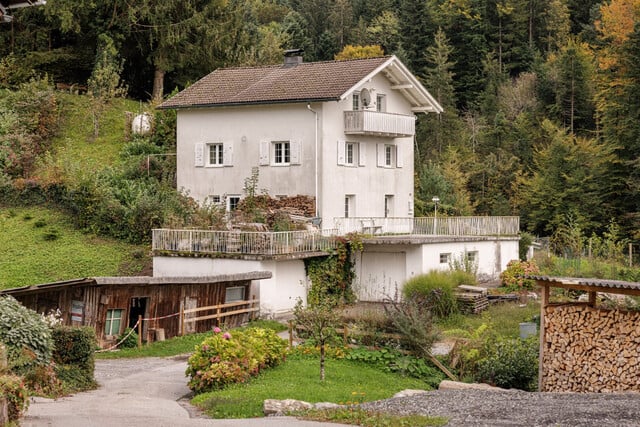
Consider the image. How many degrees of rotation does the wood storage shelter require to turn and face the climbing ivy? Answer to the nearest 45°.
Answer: approximately 135° to its right

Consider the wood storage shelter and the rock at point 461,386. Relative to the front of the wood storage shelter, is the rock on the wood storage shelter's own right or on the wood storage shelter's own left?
on the wood storage shelter's own right

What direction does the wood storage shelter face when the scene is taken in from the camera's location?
facing the viewer

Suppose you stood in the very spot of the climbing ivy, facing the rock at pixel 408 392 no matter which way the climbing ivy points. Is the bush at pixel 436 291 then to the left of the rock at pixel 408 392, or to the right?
left

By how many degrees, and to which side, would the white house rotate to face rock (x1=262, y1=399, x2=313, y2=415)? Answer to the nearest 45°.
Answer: approximately 45° to its right

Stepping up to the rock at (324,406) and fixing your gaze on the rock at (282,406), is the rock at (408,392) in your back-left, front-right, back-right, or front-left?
back-right

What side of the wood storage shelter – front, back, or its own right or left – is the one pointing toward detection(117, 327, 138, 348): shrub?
right

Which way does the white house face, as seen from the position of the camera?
facing the viewer and to the right of the viewer

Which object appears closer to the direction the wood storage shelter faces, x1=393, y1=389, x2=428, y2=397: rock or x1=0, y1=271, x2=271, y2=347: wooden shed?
the rock

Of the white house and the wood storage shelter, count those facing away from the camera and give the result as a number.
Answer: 0

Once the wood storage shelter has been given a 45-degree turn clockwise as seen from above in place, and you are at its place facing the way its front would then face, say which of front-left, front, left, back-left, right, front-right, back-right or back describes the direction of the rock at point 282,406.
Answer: front

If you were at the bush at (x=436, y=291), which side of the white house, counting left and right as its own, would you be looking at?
front

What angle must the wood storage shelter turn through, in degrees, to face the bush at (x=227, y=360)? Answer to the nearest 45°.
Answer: approximately 90° to its right

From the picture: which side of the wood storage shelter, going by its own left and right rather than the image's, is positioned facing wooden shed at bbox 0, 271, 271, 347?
right

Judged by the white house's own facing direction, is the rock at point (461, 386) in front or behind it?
in front
